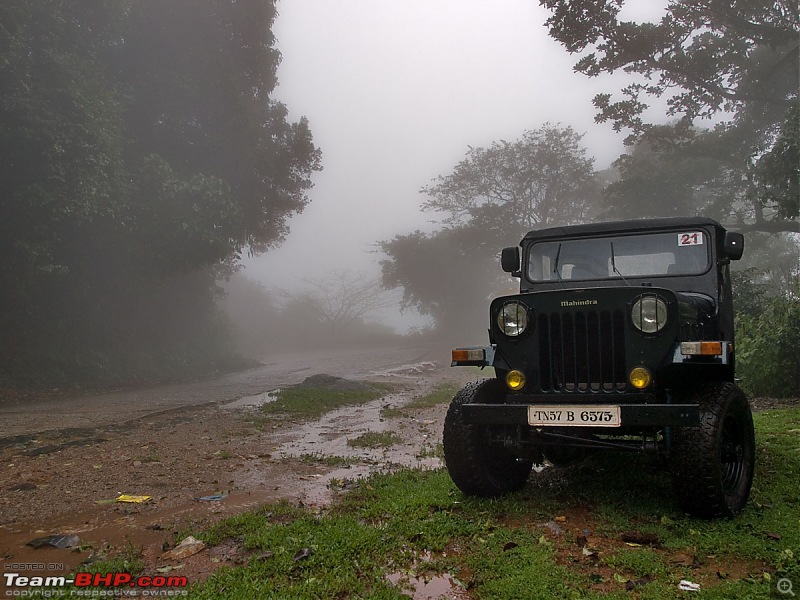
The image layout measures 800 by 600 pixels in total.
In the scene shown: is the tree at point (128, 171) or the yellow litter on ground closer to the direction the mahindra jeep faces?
the yellow litter on ground

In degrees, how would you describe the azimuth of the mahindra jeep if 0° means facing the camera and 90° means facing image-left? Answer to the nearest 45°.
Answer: approximately 0°

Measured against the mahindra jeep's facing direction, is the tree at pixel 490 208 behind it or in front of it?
behind

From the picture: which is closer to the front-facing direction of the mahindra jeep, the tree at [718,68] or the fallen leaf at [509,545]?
the fallen leaf

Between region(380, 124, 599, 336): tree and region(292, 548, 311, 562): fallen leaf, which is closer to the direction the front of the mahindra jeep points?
the fallen leaf

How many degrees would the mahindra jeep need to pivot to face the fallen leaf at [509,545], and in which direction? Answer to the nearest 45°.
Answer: approximately 45° to its right

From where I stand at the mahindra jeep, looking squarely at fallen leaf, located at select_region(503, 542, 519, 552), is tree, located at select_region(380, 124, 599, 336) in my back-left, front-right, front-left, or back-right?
back-right

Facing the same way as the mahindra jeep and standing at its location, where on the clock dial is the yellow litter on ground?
The yellow litter on ground is roughly at 3 o'clock from the mahindra jeep.

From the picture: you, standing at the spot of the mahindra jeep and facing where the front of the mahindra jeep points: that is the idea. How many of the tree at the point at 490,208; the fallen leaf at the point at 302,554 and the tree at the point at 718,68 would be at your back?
2

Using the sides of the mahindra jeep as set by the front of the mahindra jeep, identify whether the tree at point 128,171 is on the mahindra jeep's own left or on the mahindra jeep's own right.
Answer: on the mahindra jeep's own right

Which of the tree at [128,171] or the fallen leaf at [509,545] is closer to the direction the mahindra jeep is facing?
the fallen leaf

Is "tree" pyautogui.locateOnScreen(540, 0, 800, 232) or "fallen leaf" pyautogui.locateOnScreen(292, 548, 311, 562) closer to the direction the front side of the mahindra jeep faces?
the fallen leaf

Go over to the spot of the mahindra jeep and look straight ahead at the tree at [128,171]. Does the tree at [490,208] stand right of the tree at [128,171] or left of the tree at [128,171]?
right

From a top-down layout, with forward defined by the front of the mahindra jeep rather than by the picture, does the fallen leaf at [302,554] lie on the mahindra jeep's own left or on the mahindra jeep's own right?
on the mahindra jeep's own right

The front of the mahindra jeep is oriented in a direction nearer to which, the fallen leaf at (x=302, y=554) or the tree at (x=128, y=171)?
the fallen leaf
